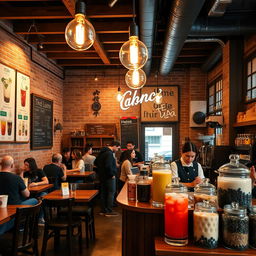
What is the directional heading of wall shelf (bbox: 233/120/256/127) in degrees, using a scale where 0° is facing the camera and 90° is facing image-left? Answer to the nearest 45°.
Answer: approximately 45°

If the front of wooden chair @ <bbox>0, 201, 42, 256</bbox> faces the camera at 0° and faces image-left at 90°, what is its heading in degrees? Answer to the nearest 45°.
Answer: approximately 135°

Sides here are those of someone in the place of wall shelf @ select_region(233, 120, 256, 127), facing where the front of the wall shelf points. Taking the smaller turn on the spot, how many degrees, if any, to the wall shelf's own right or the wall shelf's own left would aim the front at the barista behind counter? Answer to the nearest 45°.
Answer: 0° — it already faces them

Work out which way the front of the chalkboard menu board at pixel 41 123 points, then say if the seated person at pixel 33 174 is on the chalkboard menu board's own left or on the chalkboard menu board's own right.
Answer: on the chalkboard menu board's own right

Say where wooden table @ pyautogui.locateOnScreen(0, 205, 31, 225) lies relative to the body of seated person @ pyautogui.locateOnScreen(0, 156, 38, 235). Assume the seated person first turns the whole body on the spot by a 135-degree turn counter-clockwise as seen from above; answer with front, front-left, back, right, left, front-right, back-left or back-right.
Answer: left

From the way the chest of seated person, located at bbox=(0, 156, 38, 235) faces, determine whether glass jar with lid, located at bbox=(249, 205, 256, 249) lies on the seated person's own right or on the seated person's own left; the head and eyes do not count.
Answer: on the seated person's own right

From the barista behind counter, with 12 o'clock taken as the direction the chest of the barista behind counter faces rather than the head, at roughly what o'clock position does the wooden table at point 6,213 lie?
The wooden table is roughly at 2 o'clock from the barista behind counter.

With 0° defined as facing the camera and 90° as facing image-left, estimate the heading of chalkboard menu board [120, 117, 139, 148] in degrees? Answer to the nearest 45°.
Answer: approximately 0°

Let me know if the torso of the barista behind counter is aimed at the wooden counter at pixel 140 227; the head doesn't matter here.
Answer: yes
